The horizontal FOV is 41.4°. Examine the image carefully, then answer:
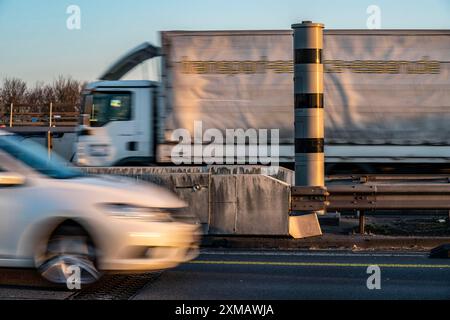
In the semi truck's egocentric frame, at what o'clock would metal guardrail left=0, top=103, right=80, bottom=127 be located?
The metal guardrail is roughly at 2 o'clock from the semi truck.

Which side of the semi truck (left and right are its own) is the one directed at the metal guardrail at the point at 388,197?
left

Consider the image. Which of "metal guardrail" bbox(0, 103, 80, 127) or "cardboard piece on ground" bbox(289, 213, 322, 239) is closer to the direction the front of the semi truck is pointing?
the metal guardrail

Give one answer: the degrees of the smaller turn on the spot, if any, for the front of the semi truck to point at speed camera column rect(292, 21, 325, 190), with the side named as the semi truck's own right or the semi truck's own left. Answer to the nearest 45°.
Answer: approximately 90° to the semi truck's own left

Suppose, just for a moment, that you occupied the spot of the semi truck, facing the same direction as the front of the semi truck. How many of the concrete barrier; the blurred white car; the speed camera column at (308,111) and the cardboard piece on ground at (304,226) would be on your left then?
4

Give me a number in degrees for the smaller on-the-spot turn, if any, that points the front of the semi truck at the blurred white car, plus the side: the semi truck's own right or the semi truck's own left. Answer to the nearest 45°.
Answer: approximately 90° to the semi truck's own left

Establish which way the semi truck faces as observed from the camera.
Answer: facing to the left of the viewer
